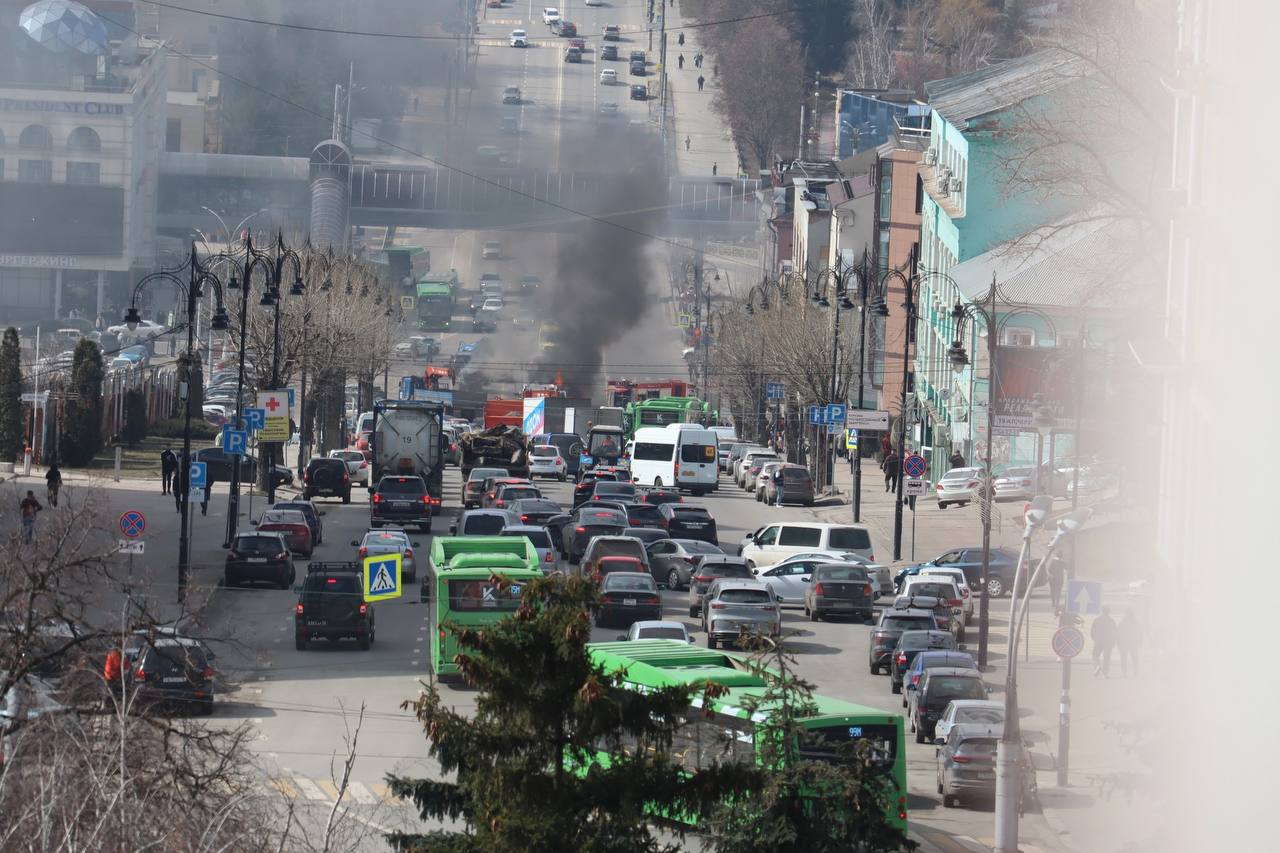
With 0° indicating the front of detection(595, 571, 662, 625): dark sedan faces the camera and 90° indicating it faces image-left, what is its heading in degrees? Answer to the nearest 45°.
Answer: approximately 180°

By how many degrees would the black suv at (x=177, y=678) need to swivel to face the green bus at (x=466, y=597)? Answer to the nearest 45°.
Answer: approximately 45° to its right

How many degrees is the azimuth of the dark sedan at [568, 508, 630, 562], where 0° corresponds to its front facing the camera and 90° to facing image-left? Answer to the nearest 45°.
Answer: approximately 180°

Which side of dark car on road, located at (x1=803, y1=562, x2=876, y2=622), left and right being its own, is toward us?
back

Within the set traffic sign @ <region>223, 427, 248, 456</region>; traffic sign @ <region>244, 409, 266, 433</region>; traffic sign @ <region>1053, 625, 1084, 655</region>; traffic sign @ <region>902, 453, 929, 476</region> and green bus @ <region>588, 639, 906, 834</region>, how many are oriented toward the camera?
4

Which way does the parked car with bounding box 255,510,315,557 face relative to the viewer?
away from the camera

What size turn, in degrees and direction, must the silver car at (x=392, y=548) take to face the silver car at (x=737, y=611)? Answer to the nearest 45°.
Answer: approximately 135° to its right

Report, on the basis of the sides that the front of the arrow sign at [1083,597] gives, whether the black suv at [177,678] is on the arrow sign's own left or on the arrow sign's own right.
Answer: on the arrow sign's own right

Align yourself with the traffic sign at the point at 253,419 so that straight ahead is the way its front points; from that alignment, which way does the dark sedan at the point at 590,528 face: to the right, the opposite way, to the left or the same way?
the opposite way

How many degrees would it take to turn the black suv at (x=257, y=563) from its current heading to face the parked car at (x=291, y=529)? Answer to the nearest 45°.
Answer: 0° — it already faces it

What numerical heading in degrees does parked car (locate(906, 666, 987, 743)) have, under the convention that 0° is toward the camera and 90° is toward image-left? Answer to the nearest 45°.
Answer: approximately 180°

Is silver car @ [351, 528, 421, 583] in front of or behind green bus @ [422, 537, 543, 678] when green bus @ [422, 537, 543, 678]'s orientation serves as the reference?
in front

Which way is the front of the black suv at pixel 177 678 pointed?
away from the camera

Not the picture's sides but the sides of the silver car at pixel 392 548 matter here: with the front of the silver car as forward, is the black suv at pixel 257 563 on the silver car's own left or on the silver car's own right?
on the silver car's own left

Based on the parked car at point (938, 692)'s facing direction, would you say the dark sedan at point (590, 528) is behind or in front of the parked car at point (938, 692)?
in front

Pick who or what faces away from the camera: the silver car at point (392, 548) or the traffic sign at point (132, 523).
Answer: the silver car

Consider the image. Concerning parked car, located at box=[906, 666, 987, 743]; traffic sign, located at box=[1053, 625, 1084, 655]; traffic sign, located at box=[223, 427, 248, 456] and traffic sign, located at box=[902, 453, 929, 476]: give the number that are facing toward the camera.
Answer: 3

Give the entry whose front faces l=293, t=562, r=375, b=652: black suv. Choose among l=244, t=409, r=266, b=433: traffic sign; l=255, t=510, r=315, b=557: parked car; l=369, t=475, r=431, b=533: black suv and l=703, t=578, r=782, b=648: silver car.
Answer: the traffic sign
